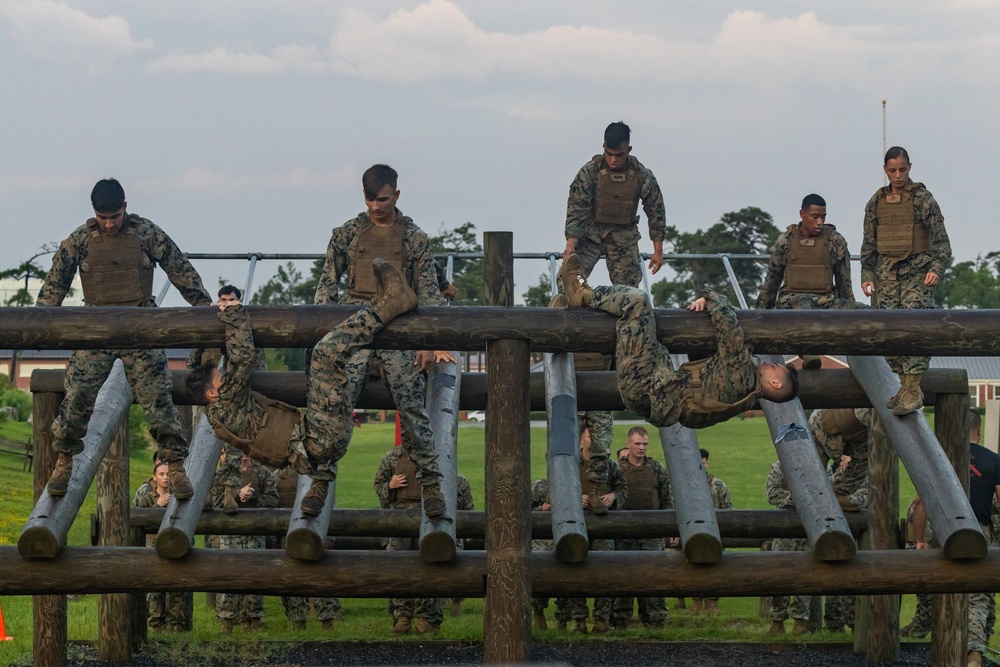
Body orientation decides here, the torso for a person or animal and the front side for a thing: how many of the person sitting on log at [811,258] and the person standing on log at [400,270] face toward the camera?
2

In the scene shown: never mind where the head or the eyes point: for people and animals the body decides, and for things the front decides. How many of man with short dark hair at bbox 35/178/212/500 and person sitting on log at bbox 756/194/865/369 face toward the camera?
2

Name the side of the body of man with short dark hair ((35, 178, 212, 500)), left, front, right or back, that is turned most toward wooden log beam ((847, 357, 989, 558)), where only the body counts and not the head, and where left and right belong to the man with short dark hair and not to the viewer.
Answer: left

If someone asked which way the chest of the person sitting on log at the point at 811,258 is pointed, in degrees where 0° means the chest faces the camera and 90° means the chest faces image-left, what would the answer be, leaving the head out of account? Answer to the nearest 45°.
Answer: approximately 0°

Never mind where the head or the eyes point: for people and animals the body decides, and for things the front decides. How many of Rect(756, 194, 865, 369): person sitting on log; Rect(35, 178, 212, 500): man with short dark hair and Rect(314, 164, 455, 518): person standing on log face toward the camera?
3

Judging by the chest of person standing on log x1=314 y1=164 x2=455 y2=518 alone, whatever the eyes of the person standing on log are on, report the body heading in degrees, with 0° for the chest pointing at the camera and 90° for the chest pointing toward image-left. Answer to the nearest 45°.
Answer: approximately 0°

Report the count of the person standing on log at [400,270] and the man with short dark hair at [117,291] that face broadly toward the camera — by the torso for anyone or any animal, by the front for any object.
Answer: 2

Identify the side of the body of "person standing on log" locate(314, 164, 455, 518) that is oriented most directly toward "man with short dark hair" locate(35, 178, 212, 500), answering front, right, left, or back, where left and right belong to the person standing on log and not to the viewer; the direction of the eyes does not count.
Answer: right

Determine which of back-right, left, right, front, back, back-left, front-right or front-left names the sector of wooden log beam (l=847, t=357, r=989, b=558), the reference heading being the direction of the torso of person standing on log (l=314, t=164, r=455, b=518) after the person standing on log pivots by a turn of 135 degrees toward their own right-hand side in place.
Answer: back-right

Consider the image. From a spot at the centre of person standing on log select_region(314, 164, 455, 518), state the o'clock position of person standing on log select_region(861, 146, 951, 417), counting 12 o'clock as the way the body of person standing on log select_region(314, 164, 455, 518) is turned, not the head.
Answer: person standing on log select_region(861, 146, 951, 417) is roughly at 8 o'clock from person standing on log select_region(314, 164, 455, 518).
